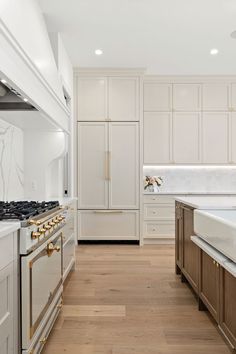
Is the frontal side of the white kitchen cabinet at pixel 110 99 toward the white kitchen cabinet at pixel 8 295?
yes

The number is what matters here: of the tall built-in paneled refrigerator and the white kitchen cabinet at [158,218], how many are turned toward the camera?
2

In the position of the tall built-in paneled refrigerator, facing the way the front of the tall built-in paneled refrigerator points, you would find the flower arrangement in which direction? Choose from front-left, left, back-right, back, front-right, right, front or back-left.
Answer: back-left

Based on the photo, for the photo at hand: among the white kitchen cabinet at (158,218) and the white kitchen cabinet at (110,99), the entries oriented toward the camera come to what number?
2

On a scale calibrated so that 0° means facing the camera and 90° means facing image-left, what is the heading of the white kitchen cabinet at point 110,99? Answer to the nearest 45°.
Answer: approximately 0°

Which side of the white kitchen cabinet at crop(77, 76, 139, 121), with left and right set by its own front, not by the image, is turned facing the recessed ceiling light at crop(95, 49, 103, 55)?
front
